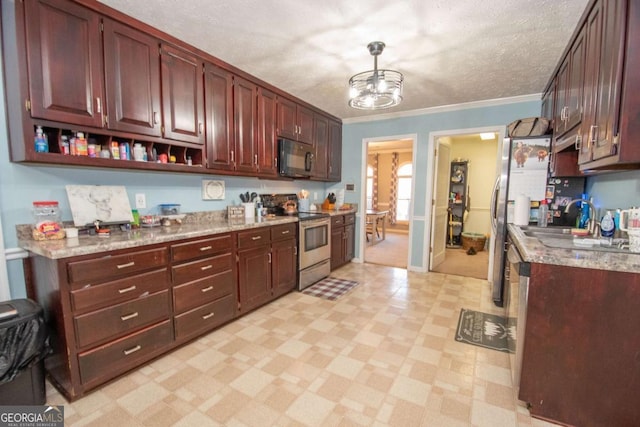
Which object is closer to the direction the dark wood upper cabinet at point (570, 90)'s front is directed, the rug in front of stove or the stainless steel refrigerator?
the rug in front of stove

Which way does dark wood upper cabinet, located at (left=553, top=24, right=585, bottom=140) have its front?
to the viewer's left

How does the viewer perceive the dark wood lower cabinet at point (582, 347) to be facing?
facing to the left of the viewer

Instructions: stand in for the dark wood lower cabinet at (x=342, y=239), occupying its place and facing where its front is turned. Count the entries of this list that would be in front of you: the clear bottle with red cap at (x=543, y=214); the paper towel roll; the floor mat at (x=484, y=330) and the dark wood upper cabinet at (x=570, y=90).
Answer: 4

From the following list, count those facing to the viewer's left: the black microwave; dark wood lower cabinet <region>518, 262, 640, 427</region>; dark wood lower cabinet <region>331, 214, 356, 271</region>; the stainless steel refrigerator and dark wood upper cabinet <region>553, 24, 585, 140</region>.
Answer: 3

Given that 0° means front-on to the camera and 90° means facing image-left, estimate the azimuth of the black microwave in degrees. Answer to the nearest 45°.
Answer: approximately 315°

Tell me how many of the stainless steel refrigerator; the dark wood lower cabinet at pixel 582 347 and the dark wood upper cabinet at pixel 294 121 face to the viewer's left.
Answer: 2

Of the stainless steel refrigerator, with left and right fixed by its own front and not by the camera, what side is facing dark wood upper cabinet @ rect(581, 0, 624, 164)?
left

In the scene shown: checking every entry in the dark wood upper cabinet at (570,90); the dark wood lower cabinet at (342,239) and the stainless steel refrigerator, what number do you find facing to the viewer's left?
2

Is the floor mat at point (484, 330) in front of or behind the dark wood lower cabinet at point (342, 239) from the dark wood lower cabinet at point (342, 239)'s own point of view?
in front
